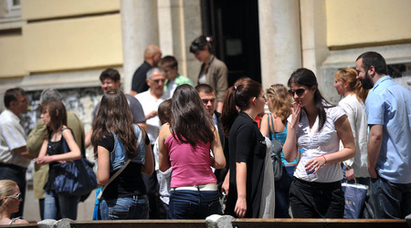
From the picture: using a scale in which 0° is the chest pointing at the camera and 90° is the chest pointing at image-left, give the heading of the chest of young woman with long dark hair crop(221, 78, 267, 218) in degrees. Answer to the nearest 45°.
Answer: approximately 270°

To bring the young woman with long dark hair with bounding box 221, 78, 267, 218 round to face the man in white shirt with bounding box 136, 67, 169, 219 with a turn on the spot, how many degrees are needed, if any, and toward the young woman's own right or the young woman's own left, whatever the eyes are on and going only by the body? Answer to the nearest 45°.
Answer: approximately 135° to the young woman's own left

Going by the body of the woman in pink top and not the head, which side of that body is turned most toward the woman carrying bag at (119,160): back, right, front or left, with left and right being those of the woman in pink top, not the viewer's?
left

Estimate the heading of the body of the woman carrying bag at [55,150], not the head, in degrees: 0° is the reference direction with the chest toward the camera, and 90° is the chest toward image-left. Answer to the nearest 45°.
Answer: approximately 45°

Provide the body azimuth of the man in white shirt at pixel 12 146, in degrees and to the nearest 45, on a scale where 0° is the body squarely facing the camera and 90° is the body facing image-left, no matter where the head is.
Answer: approximately 270°

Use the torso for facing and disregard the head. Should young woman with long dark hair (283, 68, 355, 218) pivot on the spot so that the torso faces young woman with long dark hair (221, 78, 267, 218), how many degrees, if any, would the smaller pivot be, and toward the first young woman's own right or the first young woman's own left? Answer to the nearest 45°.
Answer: approximately 45° to the first young woman's own right

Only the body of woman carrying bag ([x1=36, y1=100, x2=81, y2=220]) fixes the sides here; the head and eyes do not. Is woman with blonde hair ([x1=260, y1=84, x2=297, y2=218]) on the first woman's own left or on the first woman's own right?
on the first woman's own left

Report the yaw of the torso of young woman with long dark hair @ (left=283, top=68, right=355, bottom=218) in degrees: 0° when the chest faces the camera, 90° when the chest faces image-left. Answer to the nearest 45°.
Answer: approximately 45°

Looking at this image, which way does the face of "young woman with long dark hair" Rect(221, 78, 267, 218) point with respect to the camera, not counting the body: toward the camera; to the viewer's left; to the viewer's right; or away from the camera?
to the viewer's right

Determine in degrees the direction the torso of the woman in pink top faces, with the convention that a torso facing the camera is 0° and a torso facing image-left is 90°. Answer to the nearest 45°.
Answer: approximately 180°

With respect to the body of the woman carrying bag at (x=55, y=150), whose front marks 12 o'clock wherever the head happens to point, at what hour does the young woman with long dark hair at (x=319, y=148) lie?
The young woman with long dark hair is roughly at 9 o'clock from the woman carrying bag.
